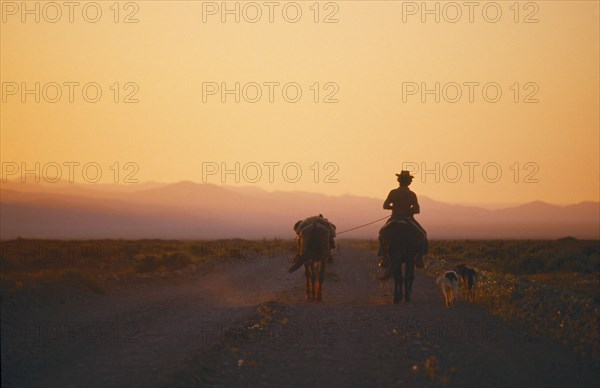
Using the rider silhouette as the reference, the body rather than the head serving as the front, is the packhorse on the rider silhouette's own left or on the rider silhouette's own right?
on the rider silhouette's own left

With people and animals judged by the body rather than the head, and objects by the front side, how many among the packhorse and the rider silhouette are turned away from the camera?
2

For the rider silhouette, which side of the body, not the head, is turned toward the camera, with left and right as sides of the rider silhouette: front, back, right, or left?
back

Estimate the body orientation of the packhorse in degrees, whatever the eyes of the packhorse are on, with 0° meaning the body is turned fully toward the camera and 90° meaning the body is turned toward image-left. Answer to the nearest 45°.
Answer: approximately 180°

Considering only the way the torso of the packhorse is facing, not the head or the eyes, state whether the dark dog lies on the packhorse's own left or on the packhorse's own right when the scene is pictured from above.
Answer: on the packhorse's own right

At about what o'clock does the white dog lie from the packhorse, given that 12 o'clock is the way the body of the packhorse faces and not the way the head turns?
The white dog is roughly at 4 o'clock from the packhorse.
